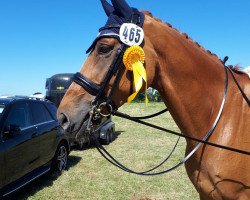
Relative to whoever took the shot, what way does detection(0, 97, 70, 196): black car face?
facing the viewer and to the left of the viewer

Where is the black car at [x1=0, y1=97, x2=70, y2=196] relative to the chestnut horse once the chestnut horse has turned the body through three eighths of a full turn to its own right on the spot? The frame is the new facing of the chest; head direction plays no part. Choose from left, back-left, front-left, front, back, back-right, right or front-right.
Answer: left

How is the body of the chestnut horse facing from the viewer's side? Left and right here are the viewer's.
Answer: facing to the left of the viewer
